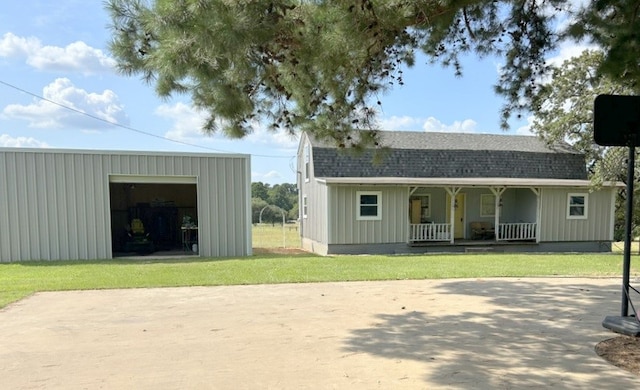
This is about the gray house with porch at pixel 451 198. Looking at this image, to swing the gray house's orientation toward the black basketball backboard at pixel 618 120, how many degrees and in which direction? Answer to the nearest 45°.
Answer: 0° — it already faces it

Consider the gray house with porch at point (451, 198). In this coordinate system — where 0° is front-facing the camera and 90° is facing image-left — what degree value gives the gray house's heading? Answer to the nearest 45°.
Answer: approximately 0°
